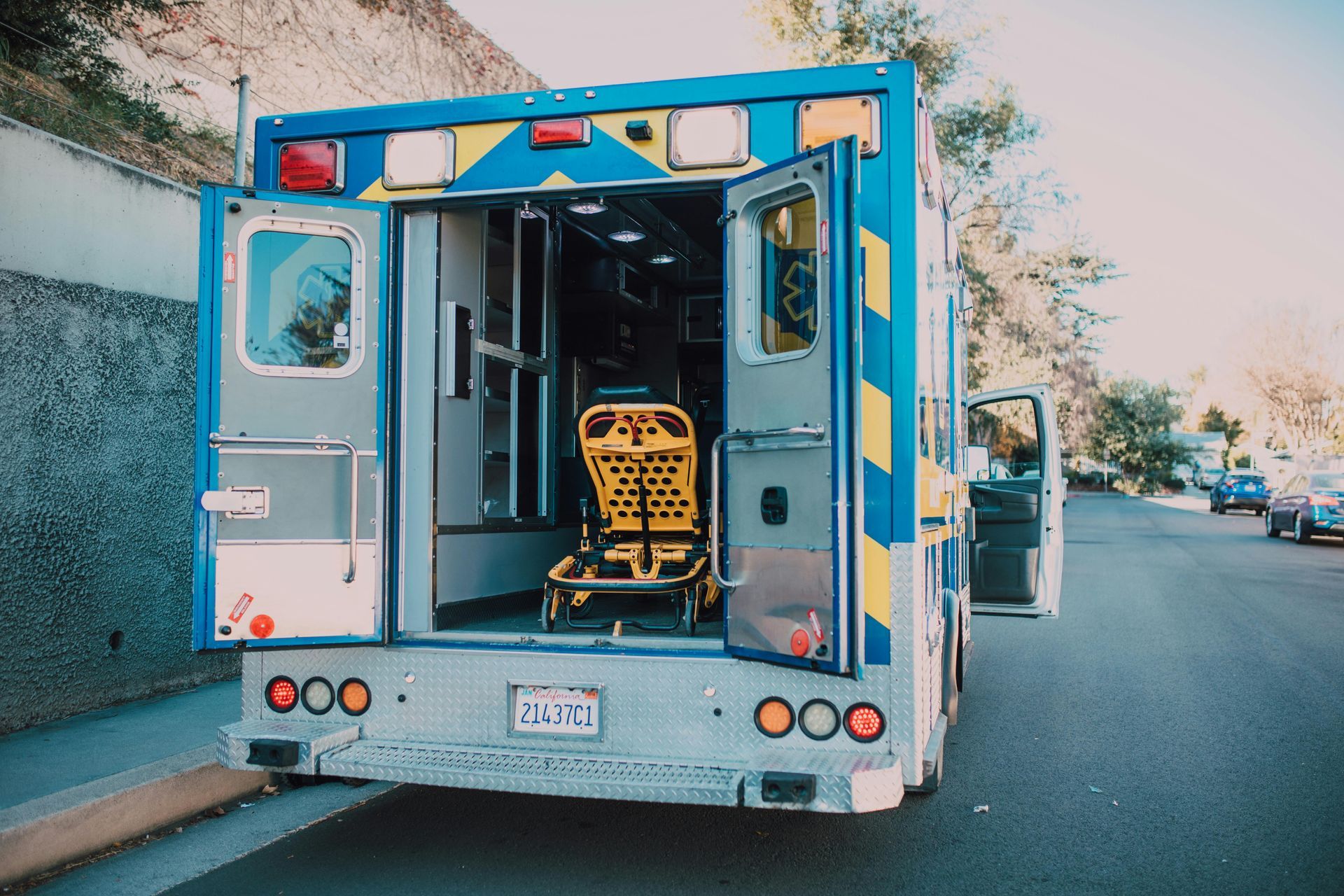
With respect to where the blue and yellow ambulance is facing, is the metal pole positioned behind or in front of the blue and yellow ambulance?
in front

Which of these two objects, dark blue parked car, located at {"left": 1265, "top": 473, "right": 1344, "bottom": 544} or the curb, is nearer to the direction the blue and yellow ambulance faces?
the dark blue parked car

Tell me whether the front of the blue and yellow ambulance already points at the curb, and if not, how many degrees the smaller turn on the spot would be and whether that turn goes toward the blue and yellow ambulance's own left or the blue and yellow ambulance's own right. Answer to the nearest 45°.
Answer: approximately 90° to the blue and yellow ambulance's own left

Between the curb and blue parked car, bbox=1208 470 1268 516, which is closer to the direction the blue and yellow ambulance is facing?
the blue parked car

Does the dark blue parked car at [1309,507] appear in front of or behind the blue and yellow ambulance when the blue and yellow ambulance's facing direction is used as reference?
in front

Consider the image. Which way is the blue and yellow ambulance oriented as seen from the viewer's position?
away from the camera

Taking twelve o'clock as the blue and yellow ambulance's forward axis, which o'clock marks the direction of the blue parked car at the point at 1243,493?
The blue parked car is roughly at 1 o'clock from the blue and yellow ambulance.
